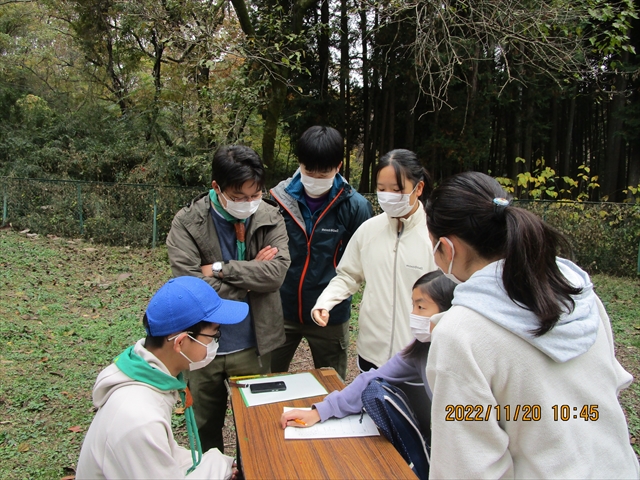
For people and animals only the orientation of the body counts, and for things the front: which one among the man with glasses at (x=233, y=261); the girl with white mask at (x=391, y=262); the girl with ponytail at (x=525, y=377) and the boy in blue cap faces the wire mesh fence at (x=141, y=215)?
the girl with ponytail

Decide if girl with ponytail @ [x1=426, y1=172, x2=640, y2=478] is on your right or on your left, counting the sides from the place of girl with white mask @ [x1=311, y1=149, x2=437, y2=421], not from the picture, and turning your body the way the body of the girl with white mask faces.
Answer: on your left

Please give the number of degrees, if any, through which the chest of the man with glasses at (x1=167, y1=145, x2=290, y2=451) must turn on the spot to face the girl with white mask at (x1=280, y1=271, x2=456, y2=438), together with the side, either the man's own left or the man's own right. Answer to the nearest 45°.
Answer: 0° — they already face them

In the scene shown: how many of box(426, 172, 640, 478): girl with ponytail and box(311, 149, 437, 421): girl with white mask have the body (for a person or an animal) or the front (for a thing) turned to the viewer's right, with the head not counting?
0

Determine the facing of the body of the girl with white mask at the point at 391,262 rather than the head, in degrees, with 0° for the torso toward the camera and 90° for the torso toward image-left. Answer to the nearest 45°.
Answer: approximately 45°

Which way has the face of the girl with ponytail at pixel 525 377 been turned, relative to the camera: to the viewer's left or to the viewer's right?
to the viewer's left

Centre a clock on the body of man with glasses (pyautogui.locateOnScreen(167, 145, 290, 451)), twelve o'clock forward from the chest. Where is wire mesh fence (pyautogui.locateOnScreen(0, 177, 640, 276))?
The wire mesh fence is roughly at 7 o'clock from the man with glasses.

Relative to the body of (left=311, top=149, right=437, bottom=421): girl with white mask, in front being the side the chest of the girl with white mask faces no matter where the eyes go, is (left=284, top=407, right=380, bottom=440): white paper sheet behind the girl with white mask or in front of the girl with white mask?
in front

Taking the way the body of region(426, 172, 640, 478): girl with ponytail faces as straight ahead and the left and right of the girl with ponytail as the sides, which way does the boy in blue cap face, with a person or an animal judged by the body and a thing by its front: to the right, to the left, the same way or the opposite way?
to the right

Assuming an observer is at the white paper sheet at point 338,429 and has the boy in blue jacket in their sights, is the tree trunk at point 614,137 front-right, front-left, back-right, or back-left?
front-right

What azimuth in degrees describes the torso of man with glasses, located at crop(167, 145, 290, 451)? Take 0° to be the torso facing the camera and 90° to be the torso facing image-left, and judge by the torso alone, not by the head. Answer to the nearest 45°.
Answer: approximately 315°

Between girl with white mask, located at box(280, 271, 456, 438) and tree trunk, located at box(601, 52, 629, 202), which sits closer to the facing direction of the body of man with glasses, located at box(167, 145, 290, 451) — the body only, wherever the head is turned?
the girl with white mask

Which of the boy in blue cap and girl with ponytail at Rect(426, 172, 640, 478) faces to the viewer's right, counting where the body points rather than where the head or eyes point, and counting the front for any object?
the boy in blue cap

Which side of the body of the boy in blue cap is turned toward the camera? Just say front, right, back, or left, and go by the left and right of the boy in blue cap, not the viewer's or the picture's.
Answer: right

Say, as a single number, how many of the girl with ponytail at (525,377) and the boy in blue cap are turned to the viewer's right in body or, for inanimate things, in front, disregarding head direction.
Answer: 1

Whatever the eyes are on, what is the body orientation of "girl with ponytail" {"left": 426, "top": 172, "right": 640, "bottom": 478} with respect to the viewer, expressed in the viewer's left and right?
facing away from the viewer and to the left of the viewer

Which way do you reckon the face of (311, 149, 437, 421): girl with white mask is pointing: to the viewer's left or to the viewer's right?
to the viewer's left

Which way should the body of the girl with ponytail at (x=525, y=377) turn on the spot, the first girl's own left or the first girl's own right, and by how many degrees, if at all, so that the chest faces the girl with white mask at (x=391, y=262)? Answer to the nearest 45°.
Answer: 0° — they already face them
